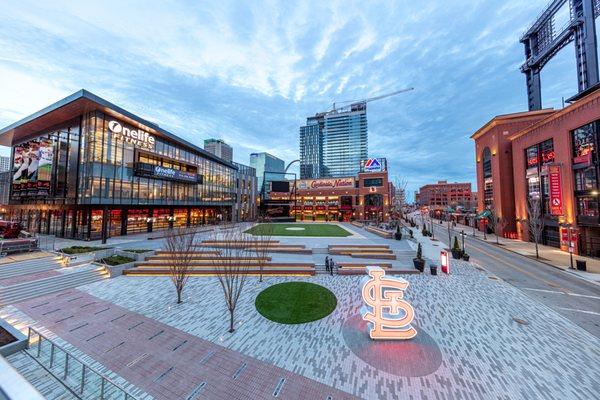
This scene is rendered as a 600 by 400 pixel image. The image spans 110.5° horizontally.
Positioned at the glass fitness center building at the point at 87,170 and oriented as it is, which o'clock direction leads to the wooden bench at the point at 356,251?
The wooden bench is roughly at 12 o'clock from the glass fitness center building.

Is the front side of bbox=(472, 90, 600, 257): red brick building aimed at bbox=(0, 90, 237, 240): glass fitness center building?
yes

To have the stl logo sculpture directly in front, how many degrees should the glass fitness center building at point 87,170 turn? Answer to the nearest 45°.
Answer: approximately 45° to its right

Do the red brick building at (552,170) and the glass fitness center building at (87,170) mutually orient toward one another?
yes

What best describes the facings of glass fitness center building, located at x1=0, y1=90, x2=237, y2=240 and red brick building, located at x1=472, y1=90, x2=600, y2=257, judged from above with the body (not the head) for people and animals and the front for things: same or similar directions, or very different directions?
very different directions

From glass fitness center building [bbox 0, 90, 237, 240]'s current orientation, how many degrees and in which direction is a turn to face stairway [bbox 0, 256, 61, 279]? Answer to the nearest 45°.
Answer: approximately 45° to its right

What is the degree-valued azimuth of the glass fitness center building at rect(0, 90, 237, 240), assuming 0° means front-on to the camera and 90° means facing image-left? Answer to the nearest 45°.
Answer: approximately 315°
